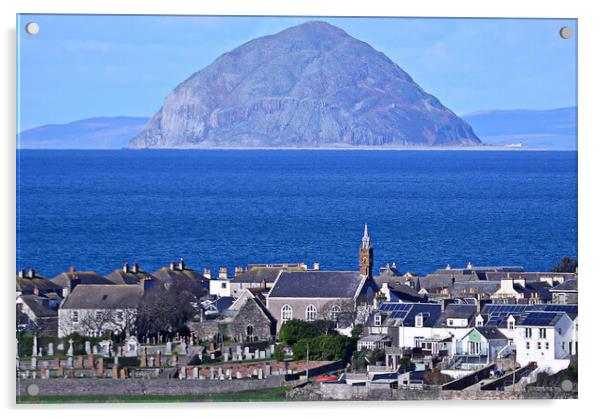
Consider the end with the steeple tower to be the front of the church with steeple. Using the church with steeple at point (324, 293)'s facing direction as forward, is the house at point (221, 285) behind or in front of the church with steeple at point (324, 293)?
behind
